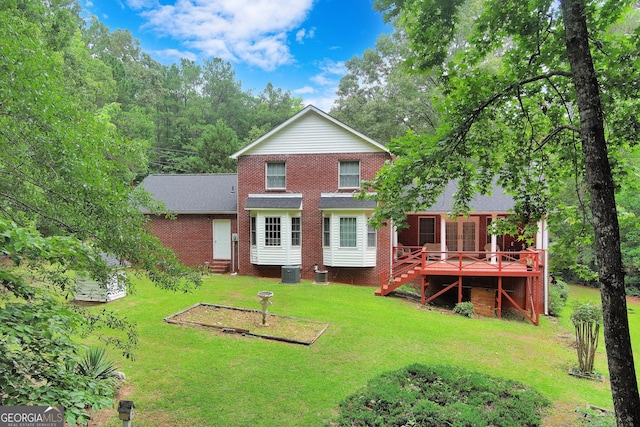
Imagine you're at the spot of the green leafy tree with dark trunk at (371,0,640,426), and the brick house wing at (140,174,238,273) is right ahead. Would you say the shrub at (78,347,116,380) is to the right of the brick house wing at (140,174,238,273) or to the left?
left

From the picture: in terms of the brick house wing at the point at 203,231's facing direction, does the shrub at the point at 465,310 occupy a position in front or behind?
in front

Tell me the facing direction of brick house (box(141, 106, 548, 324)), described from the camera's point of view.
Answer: facing away from the viewer

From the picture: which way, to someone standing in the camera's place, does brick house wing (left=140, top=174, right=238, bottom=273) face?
facing away from the viewer
